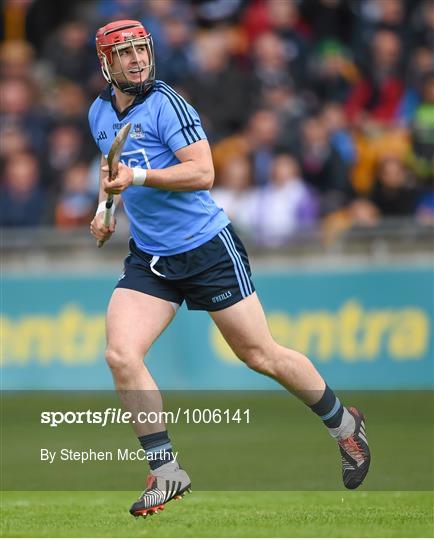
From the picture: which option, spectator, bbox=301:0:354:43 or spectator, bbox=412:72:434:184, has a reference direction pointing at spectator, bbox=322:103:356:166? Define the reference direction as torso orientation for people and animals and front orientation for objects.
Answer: spectator, bbox=301:0:354:43

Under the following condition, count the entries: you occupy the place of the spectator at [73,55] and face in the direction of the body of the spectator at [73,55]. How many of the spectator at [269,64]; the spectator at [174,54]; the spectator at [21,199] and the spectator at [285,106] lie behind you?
0

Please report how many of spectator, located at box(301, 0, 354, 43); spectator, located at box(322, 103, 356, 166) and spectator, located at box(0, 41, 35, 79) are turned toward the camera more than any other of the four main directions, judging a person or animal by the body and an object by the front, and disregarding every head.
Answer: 3

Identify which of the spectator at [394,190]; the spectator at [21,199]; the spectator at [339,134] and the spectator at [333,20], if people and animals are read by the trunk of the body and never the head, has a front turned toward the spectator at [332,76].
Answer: the spectator at [333,20]

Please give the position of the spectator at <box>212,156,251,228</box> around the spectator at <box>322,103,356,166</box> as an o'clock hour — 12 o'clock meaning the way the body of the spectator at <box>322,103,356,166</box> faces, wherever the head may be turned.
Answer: the spectator at <box>212,156,251,228</box> is roughly at 2 o'clock from the spectator at <box>322,103,356,166</box>.

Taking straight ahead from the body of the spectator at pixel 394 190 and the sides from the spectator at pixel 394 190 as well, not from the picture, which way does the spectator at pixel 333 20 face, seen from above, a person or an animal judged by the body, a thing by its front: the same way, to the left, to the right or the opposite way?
the same way

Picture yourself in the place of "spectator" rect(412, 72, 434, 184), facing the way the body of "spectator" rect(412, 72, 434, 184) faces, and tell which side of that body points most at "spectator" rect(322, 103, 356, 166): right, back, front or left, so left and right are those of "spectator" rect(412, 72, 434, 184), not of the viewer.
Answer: right

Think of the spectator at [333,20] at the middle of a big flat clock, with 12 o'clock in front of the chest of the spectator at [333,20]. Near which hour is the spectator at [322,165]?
the spectator at [322,165] is roughly at 12 o'clock from the spectator at [333,20].

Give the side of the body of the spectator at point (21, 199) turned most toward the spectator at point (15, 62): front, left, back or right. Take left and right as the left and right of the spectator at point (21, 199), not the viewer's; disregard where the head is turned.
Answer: back

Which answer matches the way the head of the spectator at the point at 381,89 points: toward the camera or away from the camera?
toward the camera

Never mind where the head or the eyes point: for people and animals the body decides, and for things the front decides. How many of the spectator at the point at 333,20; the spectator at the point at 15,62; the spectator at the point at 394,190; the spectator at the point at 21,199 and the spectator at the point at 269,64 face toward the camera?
5

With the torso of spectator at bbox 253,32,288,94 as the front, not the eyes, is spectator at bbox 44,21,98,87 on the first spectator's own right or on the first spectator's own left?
on the first spectator's own right

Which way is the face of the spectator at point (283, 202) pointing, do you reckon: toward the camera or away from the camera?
toward the camera

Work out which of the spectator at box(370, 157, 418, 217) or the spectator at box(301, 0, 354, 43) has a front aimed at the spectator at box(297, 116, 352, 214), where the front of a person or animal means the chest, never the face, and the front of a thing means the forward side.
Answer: the spectator at box(301, 0, 354, 43)

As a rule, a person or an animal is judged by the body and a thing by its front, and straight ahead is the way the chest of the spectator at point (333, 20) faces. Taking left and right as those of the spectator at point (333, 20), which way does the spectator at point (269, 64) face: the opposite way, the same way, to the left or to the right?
the same way

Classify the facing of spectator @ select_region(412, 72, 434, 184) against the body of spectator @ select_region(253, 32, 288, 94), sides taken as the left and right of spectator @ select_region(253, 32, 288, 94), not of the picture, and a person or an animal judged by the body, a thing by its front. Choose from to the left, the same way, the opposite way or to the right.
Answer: the same way

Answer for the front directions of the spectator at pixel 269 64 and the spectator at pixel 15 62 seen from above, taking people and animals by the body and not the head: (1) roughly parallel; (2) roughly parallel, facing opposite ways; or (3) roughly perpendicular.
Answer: roughly parallel

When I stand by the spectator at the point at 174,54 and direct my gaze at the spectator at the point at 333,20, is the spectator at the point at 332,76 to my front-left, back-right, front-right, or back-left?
front-right

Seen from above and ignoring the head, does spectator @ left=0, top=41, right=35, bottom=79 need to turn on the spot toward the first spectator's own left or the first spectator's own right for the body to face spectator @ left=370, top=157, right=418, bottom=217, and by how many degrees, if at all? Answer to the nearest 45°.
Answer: approximately 45° to the first spectator's own left

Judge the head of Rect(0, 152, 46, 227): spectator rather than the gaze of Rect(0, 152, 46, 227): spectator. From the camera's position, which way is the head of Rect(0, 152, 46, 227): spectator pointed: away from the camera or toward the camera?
toward the camera

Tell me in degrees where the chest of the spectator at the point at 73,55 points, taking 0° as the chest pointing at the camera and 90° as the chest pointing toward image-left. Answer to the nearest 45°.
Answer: approximately 0°

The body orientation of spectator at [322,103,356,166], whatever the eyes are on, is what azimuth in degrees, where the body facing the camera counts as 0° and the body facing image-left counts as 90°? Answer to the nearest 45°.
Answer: approximately 0°

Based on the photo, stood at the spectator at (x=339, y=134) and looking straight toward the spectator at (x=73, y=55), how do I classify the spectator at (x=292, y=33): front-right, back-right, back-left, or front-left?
front-right
